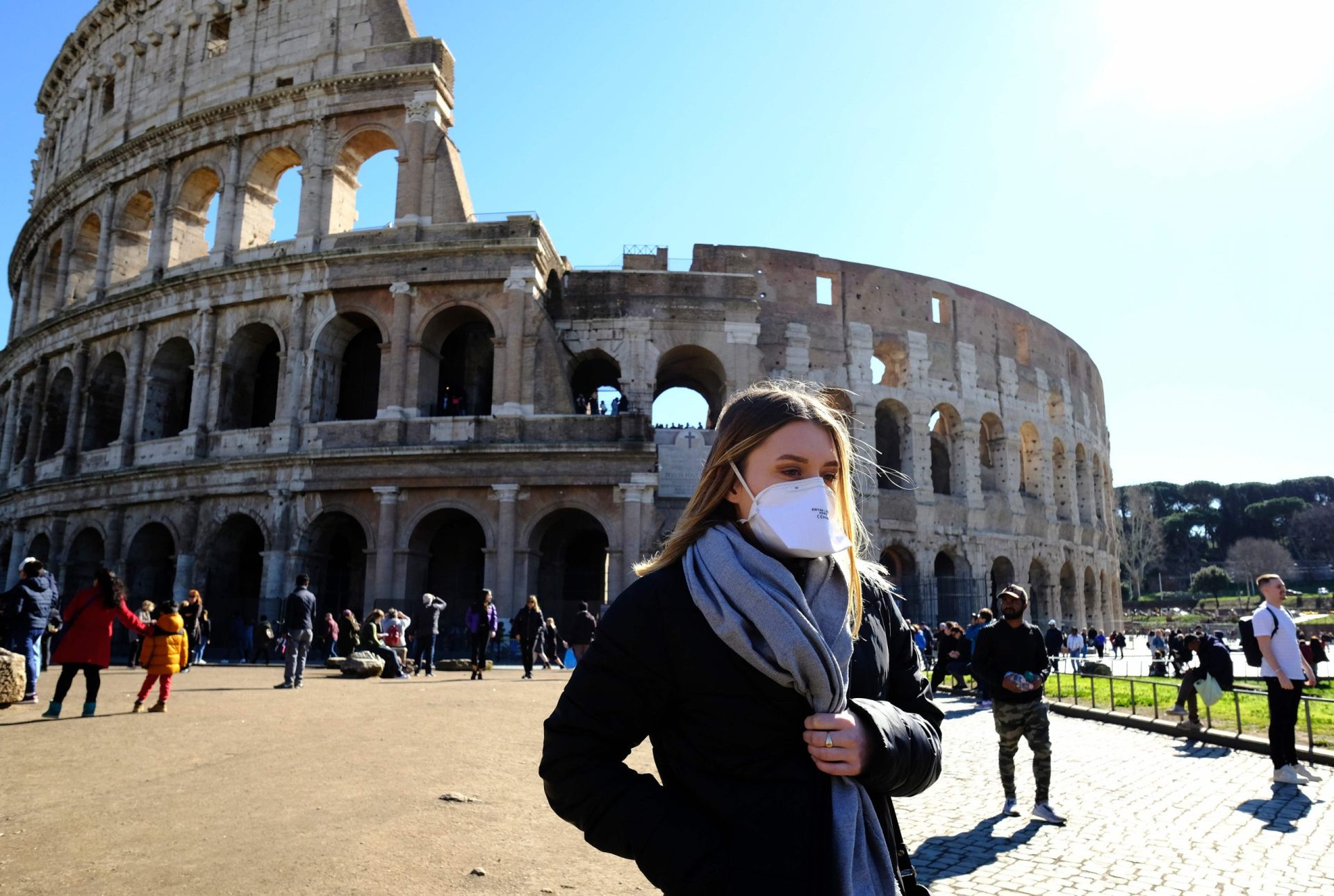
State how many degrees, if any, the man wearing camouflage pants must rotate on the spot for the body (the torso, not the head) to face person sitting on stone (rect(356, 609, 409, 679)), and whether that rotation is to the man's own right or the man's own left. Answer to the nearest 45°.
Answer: approximately 135° to the man's own right

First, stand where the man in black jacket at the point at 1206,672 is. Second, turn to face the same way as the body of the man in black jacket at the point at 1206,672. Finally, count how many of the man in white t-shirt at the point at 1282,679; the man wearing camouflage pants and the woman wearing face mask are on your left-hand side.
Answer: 3

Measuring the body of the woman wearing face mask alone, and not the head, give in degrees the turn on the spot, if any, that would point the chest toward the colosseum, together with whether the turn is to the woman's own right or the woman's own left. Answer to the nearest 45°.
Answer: approximately 180°

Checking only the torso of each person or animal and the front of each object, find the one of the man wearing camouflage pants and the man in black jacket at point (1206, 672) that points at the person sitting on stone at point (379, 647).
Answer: the man in black jacket

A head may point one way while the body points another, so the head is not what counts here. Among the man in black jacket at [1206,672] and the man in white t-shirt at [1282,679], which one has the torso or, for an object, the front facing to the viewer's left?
the man in black jacket

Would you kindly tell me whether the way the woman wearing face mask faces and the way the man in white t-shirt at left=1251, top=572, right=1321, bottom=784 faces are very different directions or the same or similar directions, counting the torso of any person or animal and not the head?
same or similar directions

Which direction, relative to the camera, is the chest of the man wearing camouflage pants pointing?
toward the camera

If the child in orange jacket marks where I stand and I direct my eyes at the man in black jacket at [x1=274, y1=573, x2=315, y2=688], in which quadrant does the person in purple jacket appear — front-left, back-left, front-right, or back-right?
front-right

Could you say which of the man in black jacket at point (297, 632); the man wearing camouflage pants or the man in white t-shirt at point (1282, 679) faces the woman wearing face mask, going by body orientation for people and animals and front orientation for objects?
the man wearing camouflage pants

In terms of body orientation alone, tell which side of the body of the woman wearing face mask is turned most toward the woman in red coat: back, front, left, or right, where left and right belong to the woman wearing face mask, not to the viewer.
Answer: back

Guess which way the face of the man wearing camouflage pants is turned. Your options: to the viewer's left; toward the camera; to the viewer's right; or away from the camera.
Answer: toward the camera

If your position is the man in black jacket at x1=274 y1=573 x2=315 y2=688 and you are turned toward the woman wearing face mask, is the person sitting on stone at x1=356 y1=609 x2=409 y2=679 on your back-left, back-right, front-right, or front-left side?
back-left

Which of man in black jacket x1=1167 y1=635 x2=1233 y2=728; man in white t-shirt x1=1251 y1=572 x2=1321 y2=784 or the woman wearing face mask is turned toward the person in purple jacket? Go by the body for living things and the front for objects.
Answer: the man in black jacket

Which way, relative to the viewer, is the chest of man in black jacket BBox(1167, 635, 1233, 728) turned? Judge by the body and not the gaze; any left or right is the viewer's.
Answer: facing to the left of the viewer
